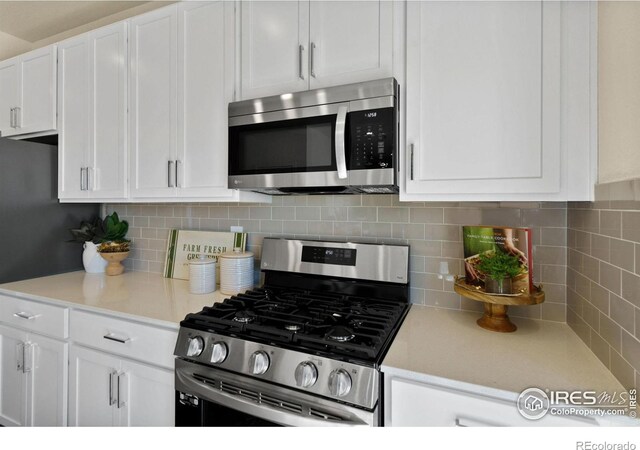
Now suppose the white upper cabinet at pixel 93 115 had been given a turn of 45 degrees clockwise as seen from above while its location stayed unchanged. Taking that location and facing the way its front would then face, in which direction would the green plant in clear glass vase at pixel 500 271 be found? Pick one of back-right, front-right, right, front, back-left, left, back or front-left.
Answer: back-left

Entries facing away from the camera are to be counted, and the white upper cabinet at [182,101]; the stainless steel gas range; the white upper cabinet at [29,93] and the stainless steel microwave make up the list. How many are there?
0

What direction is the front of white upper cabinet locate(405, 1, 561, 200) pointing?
toward the camera

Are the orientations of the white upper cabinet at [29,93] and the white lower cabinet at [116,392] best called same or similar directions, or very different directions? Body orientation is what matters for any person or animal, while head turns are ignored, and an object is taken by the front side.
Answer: same or similar directions

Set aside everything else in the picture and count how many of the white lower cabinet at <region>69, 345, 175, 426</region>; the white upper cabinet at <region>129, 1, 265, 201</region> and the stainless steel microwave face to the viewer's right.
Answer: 0

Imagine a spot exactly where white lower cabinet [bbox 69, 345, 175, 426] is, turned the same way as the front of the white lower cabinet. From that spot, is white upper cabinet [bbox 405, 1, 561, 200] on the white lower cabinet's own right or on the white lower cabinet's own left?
on the white lower cabinet's own left

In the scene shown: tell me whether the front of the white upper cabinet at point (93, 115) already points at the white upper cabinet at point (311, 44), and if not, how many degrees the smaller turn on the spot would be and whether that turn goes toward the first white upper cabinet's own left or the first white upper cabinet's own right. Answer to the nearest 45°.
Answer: approximately 90° to the first white upper cabinet's own left

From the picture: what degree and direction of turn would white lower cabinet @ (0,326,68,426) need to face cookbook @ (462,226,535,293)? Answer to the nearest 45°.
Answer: approximately 90° to its left

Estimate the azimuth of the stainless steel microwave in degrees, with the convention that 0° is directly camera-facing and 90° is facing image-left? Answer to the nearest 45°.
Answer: approximately 45°
